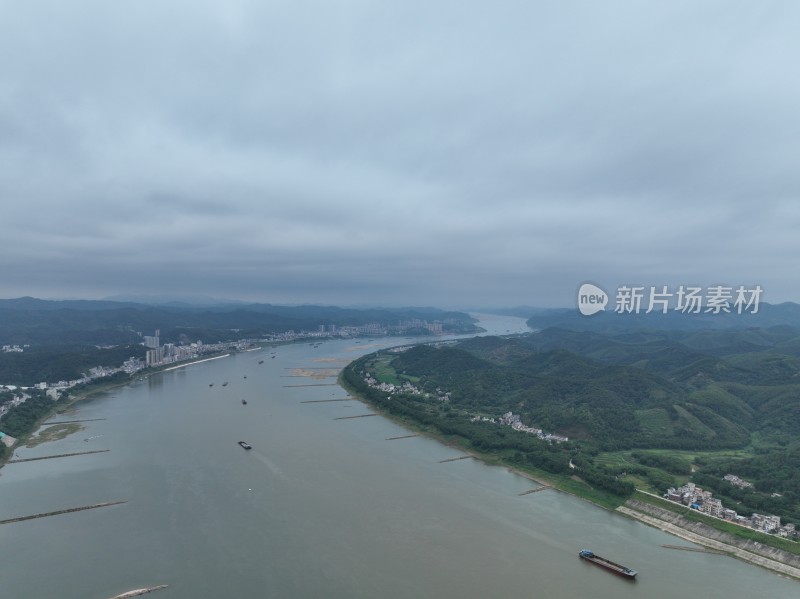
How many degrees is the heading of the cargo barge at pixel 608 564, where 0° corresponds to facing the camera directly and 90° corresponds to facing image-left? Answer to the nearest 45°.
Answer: approximately 315°

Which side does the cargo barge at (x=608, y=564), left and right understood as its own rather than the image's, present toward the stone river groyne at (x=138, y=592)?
right

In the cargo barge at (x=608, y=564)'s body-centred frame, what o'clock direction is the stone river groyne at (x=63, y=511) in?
The stone river groyne is roughly at 4 o'clock from the cargo barge.

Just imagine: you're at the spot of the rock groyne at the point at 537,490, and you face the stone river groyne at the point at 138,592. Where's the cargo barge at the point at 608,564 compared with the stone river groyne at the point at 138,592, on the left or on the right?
left

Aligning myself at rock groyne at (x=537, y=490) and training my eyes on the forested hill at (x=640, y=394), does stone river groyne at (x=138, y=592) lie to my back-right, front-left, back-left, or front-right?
back-left

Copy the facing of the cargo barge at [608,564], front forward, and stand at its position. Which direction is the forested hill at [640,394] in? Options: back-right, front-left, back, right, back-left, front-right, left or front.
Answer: back-left

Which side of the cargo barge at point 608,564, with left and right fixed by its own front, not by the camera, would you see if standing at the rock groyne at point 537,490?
back
